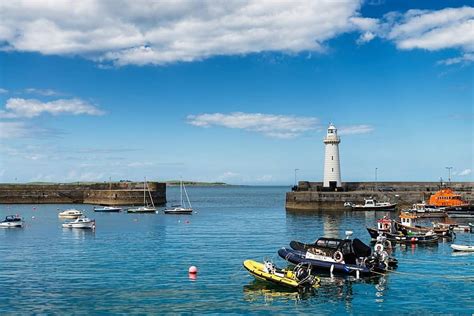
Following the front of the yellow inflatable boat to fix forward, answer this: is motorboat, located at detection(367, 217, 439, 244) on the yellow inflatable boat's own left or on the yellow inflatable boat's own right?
on the yellow inflatable boat's own right

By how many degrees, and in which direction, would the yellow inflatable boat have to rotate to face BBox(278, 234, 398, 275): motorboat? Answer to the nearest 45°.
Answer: approximately 90° to its right

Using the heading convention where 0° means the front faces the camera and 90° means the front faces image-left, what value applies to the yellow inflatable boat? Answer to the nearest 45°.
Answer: approximately 135°
